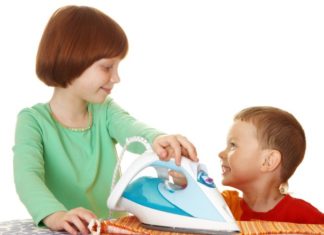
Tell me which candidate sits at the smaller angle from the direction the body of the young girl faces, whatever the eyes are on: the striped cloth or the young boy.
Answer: the striped cloth

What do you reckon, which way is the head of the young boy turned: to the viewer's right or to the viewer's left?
to the viewer's left

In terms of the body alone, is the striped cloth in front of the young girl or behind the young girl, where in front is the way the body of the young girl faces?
in front

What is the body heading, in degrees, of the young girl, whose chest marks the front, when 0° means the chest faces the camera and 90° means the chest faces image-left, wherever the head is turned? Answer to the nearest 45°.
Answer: approximately 315°

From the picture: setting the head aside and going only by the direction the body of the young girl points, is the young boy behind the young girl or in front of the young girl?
in front
